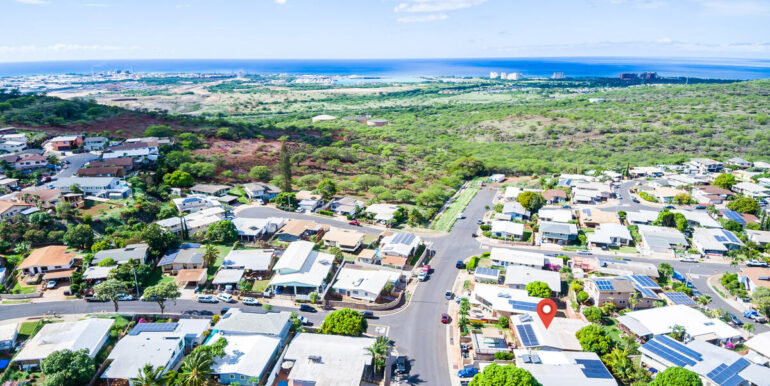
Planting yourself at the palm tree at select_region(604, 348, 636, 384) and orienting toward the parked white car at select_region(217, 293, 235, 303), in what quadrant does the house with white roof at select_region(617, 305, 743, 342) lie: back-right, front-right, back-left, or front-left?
back-right

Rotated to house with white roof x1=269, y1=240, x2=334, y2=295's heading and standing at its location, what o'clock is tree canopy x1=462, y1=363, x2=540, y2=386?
The tree canopy is roughly at 11 o'clock from the house with white roof.

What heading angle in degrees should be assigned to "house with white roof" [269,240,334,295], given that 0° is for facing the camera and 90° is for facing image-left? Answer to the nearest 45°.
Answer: approximately 0°

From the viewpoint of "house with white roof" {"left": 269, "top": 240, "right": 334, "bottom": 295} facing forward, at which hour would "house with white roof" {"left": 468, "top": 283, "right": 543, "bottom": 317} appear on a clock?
"house with white roof" {"left": 468, "top": 283, "right": 543, "bottom": 317} is roughly at 10 o'clock from "house with white roof" {"left": 269, "top": 240, "right": 334, "bottom": 295}.

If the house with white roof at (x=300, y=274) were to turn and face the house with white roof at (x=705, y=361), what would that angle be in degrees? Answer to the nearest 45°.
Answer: approximately 45° to its left

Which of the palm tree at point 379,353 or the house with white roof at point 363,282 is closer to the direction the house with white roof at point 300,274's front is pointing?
the palm tree

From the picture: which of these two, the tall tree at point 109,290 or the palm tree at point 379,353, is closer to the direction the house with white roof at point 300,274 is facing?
the palm tree

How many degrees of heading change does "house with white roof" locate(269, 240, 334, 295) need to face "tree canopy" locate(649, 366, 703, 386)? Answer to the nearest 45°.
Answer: approximately 45° to its left

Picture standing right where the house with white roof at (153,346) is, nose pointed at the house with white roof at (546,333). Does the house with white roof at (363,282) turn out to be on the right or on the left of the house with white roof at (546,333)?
left

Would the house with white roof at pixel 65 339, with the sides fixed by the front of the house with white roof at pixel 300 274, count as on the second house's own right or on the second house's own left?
on the second house's own right
